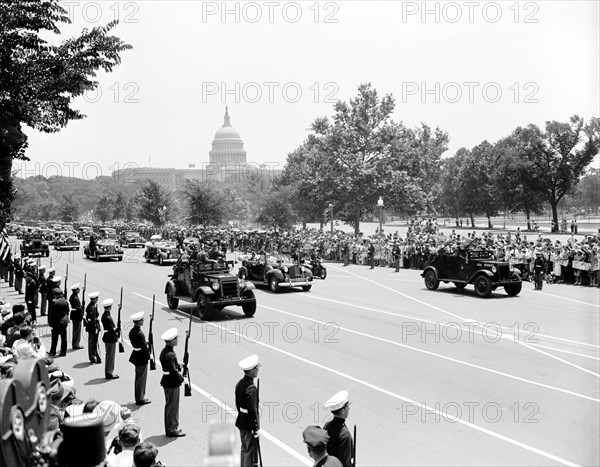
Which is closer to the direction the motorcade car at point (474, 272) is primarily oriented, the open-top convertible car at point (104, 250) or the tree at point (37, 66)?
the tree

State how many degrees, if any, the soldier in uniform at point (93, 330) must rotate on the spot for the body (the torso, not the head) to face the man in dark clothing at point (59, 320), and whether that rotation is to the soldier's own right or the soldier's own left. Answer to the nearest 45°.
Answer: approximately 135° to the soldier's own left

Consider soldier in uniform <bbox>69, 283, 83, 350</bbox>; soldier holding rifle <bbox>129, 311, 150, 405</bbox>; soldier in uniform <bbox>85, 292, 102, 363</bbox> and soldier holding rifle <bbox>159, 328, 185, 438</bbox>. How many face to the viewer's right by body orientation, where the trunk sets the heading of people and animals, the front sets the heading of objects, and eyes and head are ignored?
4

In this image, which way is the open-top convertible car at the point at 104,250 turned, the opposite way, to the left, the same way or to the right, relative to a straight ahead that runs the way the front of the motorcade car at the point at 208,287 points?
the same way

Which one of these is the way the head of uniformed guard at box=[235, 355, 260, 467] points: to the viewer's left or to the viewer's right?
to the viewer's right

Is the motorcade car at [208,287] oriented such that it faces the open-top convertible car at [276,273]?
no

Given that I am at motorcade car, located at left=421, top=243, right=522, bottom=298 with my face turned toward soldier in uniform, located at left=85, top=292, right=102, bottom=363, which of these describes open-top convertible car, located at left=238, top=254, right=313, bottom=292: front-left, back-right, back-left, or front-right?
front-right

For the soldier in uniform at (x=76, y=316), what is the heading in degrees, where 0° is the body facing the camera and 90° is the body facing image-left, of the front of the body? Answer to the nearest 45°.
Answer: approximately 270°

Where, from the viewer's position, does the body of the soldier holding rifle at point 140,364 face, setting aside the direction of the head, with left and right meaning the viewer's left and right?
facing to the right of the viewer

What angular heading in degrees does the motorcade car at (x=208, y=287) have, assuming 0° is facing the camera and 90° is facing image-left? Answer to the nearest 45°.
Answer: approximately 315°

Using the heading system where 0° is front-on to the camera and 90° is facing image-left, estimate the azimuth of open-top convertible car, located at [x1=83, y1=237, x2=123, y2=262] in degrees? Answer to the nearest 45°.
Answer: approximately 315°

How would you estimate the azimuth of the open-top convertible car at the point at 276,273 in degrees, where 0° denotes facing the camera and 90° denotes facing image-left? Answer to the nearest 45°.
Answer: approximately 315°

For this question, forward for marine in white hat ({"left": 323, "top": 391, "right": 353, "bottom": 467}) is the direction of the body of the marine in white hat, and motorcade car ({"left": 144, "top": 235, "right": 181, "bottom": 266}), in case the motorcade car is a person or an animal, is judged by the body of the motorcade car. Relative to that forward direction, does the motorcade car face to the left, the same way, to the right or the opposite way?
to the right

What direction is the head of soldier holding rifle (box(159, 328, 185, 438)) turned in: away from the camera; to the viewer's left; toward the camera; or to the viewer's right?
to the viewer's right

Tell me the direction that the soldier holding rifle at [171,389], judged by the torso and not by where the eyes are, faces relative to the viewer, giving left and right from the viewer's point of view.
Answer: facing to the right of the viewer

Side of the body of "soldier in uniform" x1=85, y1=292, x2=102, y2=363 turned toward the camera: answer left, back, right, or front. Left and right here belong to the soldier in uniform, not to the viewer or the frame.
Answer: right
